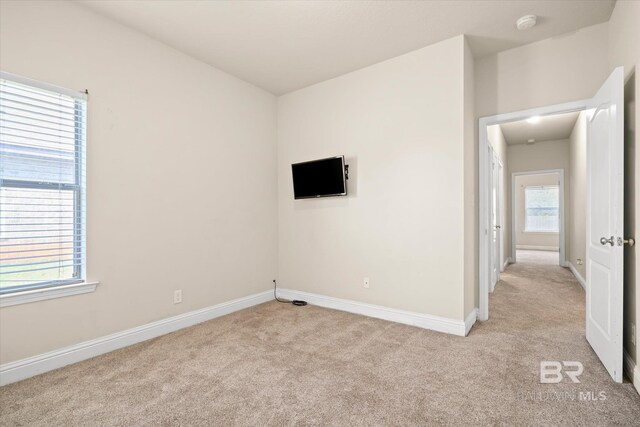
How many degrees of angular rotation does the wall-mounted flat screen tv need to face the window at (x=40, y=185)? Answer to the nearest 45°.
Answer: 0° — it already faces it

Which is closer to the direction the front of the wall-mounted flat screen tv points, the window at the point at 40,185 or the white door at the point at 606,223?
the window

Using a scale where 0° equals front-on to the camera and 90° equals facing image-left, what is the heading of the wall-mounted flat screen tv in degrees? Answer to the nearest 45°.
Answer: approximately 45°

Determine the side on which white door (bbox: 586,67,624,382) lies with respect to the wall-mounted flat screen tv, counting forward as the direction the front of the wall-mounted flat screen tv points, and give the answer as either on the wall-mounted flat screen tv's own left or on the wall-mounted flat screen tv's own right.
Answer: on the wall-mounted flat screen tv's own left

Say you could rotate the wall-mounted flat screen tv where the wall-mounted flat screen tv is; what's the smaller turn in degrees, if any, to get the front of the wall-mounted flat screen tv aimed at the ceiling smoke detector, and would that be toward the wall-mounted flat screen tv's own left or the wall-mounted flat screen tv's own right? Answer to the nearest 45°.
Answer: approximately 90° to the wall-mounted flat screen tv's own left

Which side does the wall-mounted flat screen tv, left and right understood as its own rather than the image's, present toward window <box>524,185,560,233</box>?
back
